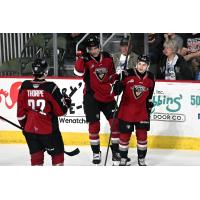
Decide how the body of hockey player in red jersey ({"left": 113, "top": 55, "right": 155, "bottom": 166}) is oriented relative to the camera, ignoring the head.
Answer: toward the camera

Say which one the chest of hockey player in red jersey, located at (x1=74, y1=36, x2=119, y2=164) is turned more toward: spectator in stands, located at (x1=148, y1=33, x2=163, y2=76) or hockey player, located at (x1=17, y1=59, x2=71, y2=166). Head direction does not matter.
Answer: the hockey player

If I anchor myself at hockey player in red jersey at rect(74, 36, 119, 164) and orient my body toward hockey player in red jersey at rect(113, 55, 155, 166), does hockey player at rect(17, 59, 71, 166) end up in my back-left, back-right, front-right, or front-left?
back-right

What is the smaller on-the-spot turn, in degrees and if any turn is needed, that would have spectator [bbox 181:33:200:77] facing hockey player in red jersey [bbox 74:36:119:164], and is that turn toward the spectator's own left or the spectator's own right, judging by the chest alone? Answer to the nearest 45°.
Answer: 0° — they already face them

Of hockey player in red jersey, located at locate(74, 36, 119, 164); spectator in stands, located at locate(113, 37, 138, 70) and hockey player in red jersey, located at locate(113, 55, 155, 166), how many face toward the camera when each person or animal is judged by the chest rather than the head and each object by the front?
3

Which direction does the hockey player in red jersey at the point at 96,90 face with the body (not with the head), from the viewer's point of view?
toward the camera

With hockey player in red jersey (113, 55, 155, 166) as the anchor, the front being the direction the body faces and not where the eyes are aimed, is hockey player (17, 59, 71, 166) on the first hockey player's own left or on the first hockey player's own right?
on the first hockey player's own right

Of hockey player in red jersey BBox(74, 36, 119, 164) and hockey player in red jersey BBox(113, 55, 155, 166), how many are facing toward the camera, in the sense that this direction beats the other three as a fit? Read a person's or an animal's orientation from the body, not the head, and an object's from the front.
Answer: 2

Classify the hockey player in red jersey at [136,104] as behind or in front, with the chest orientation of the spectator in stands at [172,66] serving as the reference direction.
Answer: in front

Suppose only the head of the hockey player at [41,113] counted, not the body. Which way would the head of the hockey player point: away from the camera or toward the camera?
away from the camera

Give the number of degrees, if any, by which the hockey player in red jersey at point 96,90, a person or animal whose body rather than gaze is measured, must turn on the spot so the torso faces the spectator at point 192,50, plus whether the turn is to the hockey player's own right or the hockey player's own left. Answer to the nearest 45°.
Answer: approximately 90° to the hockey player's own left
